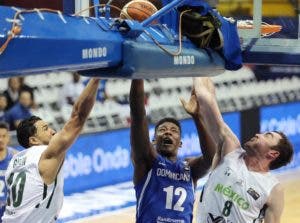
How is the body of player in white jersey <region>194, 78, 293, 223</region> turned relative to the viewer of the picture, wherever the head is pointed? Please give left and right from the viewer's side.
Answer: facing the viewer and to the left of the viewer

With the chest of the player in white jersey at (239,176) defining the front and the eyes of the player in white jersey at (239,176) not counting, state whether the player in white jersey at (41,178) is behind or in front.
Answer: in front

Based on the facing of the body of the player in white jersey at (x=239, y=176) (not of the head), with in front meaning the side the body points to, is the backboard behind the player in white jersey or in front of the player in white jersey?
behind

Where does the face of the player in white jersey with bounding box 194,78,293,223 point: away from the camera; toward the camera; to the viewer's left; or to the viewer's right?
to the viewer's left

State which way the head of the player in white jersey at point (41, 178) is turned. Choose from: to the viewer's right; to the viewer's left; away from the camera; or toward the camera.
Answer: to the viewer's right

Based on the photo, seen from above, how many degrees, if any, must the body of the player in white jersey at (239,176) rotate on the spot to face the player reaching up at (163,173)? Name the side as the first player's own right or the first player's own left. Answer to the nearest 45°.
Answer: approximately 45° to the first player's own right

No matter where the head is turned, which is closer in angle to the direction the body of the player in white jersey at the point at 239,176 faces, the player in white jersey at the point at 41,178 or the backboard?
the player in white jersey
